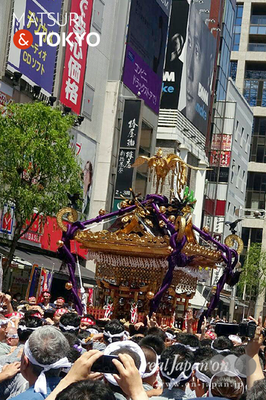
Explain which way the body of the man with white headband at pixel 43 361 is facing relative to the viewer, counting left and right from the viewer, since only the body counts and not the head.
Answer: facing away from the viewer and to the left of the viewer

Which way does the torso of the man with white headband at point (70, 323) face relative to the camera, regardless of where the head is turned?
away from the camera

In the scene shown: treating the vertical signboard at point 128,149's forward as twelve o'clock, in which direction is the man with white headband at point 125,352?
The man with white headband is roughly at 12 o'clock from the vertical signboard.

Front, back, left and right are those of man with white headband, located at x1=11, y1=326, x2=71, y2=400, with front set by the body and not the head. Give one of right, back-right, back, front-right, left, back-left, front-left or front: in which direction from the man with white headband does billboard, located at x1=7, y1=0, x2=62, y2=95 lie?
front-right

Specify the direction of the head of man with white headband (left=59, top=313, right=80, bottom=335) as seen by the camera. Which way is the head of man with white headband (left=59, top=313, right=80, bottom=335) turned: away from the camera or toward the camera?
away from the camera

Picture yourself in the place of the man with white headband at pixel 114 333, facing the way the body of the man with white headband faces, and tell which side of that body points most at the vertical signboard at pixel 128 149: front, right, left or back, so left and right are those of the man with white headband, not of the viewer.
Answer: front

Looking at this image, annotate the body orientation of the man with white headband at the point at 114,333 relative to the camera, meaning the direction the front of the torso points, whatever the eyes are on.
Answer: away from the camera

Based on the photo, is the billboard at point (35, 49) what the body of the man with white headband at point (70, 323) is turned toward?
yes

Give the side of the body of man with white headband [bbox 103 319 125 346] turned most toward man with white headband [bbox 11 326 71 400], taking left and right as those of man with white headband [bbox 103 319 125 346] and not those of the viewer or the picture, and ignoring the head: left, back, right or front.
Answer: back

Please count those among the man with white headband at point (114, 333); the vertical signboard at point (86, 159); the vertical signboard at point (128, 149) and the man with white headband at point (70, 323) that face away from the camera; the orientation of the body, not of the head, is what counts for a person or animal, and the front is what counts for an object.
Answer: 2

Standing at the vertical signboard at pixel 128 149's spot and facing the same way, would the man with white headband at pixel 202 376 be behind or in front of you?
in front

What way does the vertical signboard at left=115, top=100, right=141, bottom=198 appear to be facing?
toward the camera

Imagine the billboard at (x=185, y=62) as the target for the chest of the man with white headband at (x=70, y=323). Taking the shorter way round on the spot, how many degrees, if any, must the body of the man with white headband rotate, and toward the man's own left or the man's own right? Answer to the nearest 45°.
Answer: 0° — they already face it

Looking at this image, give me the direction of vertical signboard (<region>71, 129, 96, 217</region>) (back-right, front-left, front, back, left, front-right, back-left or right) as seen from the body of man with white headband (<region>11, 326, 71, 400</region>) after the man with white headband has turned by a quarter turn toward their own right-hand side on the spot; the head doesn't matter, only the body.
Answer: front-left

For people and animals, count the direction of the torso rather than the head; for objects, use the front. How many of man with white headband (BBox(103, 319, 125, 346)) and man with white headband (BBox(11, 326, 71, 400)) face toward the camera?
0
